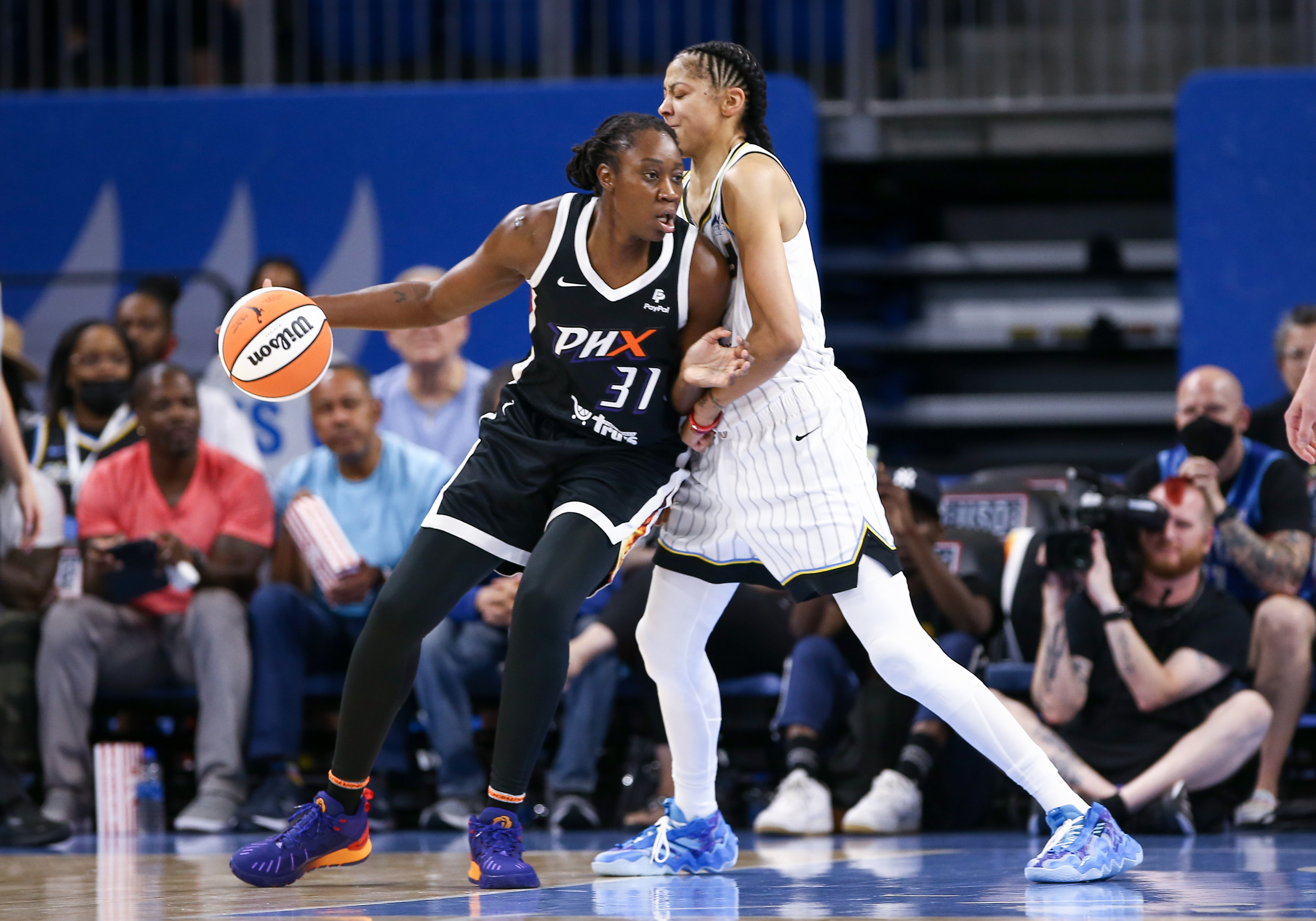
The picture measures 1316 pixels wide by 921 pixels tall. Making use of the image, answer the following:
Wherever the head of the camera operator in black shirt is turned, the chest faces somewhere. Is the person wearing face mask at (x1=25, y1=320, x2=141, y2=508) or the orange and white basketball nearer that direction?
the orange and white basketball

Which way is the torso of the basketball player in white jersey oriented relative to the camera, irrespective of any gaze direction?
to the viewer's left

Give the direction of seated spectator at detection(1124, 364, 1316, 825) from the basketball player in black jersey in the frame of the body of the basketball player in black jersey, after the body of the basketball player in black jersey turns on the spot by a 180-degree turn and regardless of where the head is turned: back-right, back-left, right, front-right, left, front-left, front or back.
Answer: front-right

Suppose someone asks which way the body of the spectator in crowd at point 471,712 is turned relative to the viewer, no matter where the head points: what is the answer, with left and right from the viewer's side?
facing the viewer

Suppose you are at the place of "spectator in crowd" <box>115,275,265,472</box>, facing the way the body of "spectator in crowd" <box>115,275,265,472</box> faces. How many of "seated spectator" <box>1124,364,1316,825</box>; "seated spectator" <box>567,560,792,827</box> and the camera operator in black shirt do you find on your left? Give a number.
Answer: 3

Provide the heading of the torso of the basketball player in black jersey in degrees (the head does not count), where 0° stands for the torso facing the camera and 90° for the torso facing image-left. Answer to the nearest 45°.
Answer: approximately 0°

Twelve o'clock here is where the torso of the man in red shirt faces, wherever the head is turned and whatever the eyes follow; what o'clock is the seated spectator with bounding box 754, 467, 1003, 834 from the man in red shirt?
The seated spectator is roughly at 10 o'clock from the man in red shirt.

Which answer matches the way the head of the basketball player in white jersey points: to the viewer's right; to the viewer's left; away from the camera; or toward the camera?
to the viewer's left

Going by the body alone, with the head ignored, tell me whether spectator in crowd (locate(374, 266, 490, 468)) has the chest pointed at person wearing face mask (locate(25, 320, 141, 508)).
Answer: no

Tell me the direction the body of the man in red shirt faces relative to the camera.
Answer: toward the camera

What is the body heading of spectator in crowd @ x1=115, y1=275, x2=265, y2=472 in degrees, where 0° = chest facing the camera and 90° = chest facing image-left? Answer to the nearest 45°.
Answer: approximately 45°

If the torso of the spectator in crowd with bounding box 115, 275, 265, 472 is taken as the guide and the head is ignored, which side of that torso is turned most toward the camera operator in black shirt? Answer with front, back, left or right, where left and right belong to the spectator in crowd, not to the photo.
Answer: left

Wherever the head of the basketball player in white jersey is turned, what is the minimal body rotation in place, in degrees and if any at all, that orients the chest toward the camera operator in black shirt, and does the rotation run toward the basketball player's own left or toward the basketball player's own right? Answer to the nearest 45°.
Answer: approximately 135° to the basketball player's own right

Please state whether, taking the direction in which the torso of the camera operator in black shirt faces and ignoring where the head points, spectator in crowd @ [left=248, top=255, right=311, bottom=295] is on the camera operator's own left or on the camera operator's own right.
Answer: on the camera operator's own right
